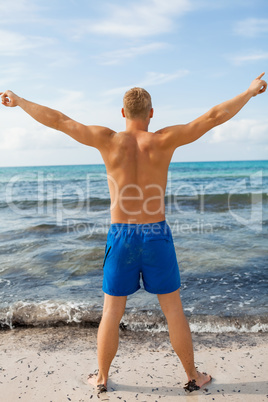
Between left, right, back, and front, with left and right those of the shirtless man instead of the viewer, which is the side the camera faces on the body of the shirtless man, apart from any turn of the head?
back

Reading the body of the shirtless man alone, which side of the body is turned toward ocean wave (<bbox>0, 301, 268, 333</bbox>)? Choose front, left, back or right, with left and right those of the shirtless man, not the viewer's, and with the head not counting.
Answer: front

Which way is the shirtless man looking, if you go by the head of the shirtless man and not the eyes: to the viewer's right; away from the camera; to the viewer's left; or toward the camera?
away from the camera
